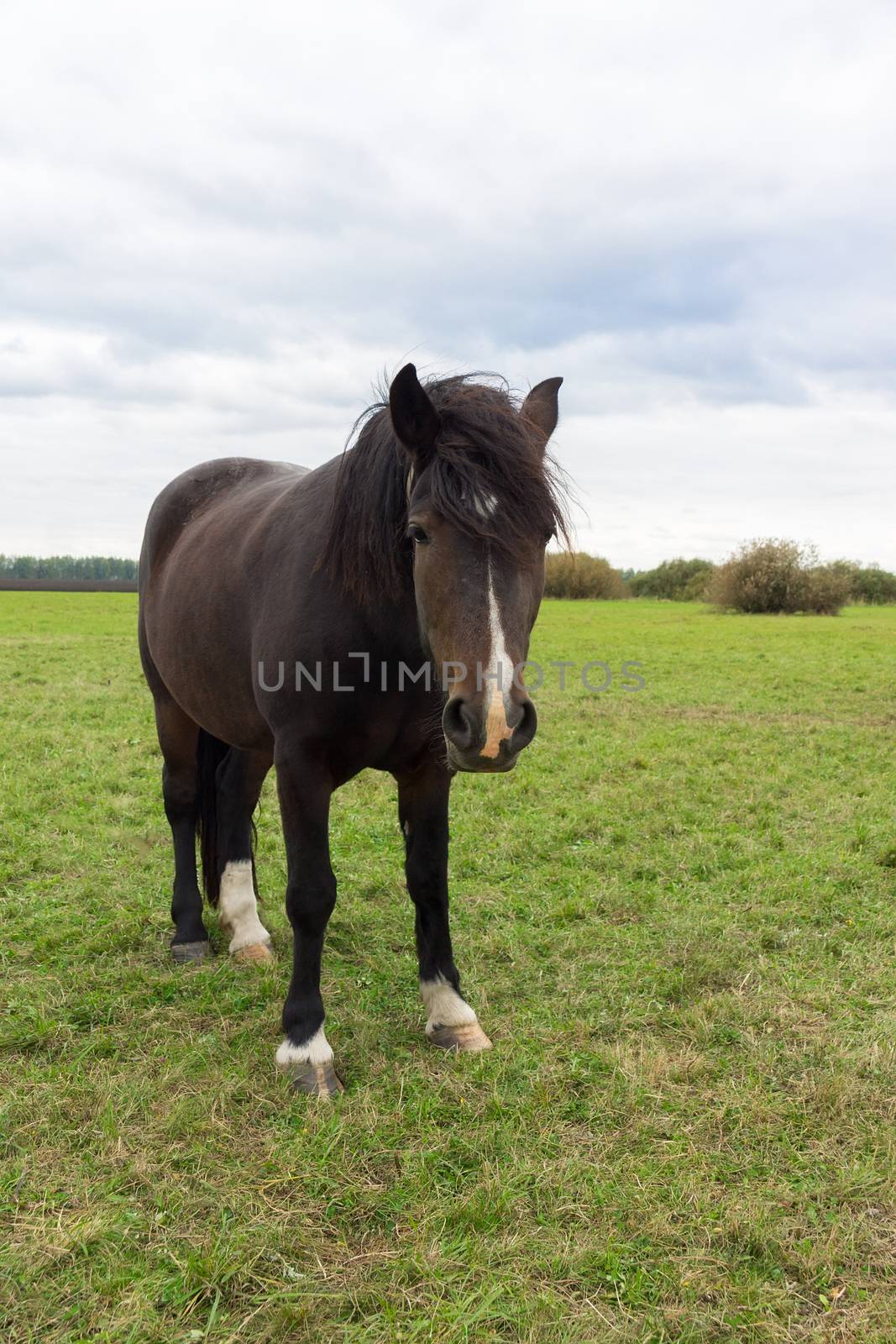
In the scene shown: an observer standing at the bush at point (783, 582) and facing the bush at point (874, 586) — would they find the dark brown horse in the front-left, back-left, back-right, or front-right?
back-right

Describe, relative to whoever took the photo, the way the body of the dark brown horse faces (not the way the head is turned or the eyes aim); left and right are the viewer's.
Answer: facing the viewer and to the right of the viewer

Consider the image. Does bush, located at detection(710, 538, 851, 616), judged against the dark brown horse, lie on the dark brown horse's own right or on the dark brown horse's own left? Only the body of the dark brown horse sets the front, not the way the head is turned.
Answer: on the dark brown horse's own left

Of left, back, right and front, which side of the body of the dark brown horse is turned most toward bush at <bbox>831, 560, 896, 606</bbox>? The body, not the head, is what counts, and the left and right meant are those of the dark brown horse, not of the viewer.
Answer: left

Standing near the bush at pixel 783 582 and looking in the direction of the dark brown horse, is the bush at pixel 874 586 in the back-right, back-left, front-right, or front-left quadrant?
back-left
